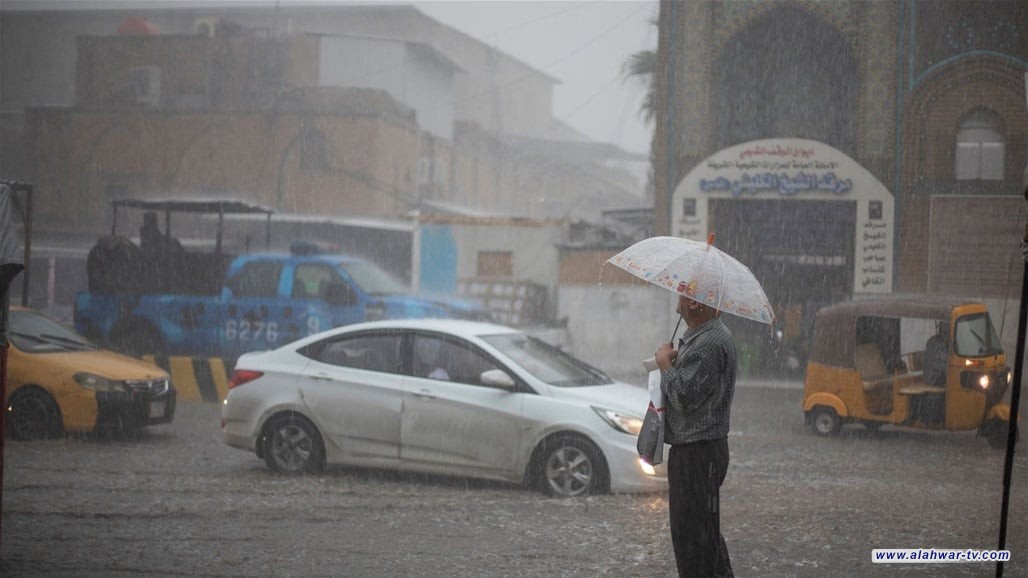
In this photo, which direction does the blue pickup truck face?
to the viewer's right

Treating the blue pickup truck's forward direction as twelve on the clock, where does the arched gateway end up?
The arched gateway is roughly at 11 o'clock from the blue pickup truck.

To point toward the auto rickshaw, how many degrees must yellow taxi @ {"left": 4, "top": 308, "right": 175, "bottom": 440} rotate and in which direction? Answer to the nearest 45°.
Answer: approximately 45° to its left

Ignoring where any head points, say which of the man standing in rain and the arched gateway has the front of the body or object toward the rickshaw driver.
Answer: the arched gateway

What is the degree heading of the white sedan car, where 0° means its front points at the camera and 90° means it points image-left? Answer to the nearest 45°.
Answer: approximately 270°

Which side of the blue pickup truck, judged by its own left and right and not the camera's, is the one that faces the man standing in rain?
right

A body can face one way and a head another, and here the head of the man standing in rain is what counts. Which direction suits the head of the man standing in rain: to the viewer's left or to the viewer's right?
to the viewer's left

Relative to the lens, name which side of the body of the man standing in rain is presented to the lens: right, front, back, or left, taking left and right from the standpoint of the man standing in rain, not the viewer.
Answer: left

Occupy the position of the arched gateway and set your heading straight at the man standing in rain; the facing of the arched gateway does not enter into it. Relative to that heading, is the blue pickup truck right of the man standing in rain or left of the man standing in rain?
right

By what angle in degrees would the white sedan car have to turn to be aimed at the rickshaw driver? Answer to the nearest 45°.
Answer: approximately 45° to its left
